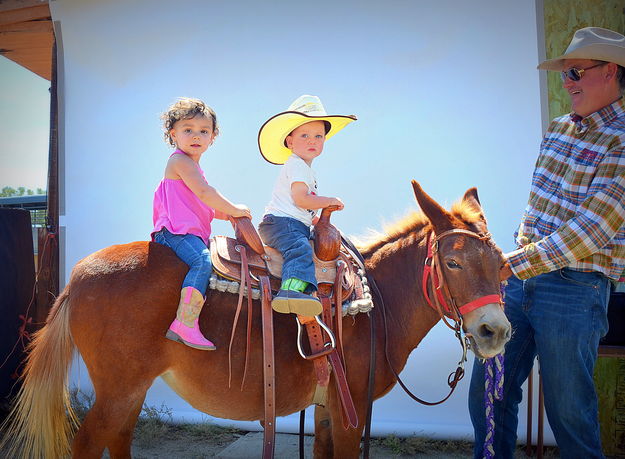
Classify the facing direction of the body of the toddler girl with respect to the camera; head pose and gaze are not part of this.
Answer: to the viewer's right

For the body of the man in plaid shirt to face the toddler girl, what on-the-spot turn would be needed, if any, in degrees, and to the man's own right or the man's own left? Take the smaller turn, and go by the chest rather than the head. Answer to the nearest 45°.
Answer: approximately 45° to the man's own right

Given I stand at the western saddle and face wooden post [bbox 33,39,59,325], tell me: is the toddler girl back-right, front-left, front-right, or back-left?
front-left

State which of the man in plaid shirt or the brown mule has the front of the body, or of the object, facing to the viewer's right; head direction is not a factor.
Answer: the brown mule

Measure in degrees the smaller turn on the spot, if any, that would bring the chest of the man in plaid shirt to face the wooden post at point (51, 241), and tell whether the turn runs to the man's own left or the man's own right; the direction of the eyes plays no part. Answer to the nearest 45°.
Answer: approximately 45° to the man's own right

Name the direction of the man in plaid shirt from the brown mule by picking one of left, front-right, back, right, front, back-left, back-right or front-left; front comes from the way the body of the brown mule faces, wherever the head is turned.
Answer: front

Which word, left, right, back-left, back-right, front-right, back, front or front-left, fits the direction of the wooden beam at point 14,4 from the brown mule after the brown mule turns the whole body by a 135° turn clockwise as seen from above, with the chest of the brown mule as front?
right

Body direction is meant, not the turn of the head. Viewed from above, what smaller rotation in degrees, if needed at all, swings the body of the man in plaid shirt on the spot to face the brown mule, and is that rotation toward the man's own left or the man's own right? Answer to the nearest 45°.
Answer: approximately 45° to the man's own right

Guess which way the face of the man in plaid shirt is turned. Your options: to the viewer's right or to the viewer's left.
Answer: to the viewer's left

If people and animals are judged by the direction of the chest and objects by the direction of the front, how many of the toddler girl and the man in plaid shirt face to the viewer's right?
1

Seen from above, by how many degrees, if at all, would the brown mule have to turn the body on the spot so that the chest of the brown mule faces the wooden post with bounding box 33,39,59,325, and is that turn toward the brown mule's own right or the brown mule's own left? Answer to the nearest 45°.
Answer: approximately 135° to the brown mule's own left

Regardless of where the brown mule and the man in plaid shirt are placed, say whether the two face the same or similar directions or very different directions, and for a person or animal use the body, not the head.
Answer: very different directions

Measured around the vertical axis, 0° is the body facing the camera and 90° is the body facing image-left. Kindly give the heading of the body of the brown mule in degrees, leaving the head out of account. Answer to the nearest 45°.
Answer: approximately 270°

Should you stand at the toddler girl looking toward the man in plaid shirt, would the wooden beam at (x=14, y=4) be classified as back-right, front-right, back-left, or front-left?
back-left
